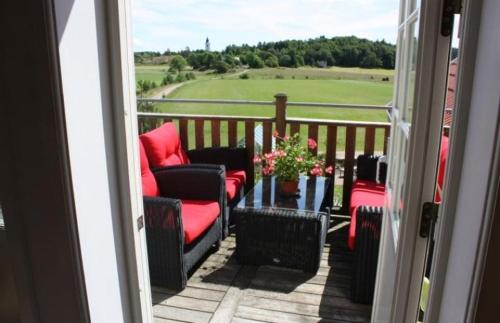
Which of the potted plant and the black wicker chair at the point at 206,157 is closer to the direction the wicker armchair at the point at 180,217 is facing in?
the potted plant

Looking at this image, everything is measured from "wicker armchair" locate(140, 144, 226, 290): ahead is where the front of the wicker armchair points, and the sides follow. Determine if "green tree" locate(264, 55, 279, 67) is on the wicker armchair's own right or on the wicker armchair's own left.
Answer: on the wicker armchair's own left

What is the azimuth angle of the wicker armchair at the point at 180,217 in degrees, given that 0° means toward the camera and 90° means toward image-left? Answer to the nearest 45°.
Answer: approximately 315°

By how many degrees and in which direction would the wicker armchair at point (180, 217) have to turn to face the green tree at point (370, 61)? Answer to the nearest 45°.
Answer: approximately 90° to its left

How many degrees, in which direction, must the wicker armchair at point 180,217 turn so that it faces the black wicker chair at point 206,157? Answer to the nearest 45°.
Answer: approximately 135° to its left

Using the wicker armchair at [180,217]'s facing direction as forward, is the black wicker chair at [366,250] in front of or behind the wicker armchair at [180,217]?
in front

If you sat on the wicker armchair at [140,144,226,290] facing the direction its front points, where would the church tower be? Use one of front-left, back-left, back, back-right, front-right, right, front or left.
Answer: back-left

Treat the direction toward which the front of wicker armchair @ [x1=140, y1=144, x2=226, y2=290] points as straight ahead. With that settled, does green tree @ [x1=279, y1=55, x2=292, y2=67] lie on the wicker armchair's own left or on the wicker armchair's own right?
on the wicker armchair's own left

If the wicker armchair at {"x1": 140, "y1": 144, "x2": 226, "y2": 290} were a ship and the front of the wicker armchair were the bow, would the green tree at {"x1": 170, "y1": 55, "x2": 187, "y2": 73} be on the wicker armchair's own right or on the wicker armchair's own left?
on the wicker armchair's own left

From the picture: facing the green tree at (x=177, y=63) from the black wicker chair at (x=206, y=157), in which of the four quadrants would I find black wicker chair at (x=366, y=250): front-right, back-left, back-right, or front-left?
back-right

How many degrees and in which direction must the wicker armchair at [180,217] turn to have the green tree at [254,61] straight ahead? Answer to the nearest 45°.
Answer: approximately 135° to its left

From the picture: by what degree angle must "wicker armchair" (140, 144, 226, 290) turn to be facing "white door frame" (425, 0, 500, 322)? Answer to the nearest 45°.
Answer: approximately 45° to its right

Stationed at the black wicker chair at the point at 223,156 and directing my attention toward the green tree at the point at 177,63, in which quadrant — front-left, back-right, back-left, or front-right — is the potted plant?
back-right
